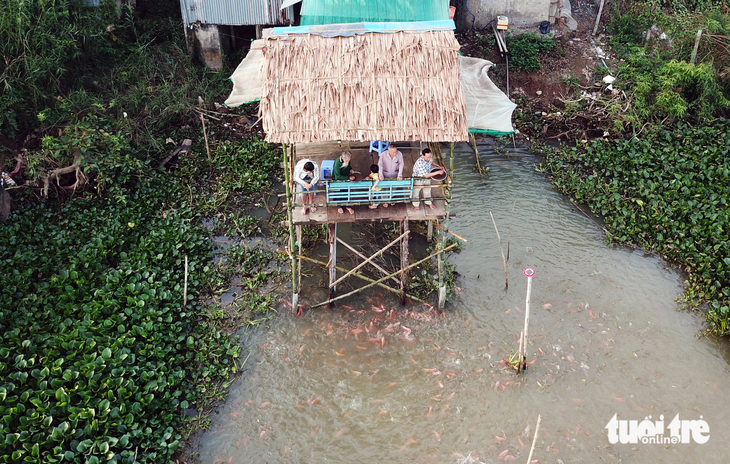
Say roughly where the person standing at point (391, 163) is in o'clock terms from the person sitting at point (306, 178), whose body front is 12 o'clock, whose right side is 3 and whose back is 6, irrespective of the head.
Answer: the person standing at point (391, 163) is roughly at 9 o'clock from the person sitting at point (306, 178).

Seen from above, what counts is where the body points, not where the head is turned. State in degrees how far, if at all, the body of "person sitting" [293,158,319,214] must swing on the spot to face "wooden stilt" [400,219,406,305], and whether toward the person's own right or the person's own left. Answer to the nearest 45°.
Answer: approximately 90° to the person's own left

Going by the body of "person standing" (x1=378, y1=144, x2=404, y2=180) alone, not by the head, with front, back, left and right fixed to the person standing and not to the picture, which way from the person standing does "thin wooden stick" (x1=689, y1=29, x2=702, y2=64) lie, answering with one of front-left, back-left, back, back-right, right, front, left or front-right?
back-left

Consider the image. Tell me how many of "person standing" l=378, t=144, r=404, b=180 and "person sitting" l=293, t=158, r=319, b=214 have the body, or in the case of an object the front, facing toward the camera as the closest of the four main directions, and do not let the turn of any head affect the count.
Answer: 2

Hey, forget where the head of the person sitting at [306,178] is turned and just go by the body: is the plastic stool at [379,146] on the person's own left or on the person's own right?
on the person's own left

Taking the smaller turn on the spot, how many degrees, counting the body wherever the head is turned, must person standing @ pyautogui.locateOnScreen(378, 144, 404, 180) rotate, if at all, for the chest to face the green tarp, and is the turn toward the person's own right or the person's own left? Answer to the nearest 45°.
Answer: approximately 180°
